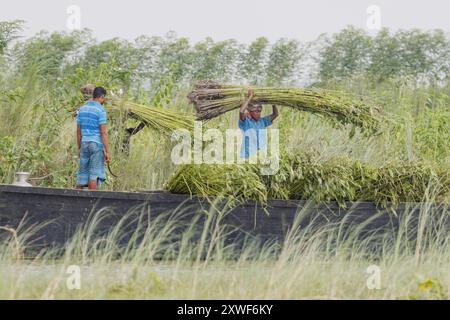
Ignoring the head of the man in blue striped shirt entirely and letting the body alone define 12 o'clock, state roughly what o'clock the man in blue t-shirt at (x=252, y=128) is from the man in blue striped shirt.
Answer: The man in blue t-shirt is roughly at 1 o'clock from the man in blue striped shirt.

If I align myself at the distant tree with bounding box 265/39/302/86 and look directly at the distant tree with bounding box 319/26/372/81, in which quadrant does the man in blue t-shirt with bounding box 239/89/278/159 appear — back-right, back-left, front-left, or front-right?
back-right

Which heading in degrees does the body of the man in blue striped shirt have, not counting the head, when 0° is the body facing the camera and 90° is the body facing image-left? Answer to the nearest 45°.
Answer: approximately 225°

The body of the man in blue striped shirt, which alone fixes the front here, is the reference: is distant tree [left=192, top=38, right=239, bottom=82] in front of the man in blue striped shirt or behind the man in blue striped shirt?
in front

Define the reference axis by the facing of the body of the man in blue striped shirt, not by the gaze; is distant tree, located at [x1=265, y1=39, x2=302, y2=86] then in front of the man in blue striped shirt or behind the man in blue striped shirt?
in front

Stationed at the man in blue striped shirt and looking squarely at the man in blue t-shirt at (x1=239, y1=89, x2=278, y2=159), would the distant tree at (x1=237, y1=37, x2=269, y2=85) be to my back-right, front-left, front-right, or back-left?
front-left

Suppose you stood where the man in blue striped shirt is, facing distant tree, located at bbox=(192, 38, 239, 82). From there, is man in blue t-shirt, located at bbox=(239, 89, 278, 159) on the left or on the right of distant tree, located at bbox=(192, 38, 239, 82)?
right
